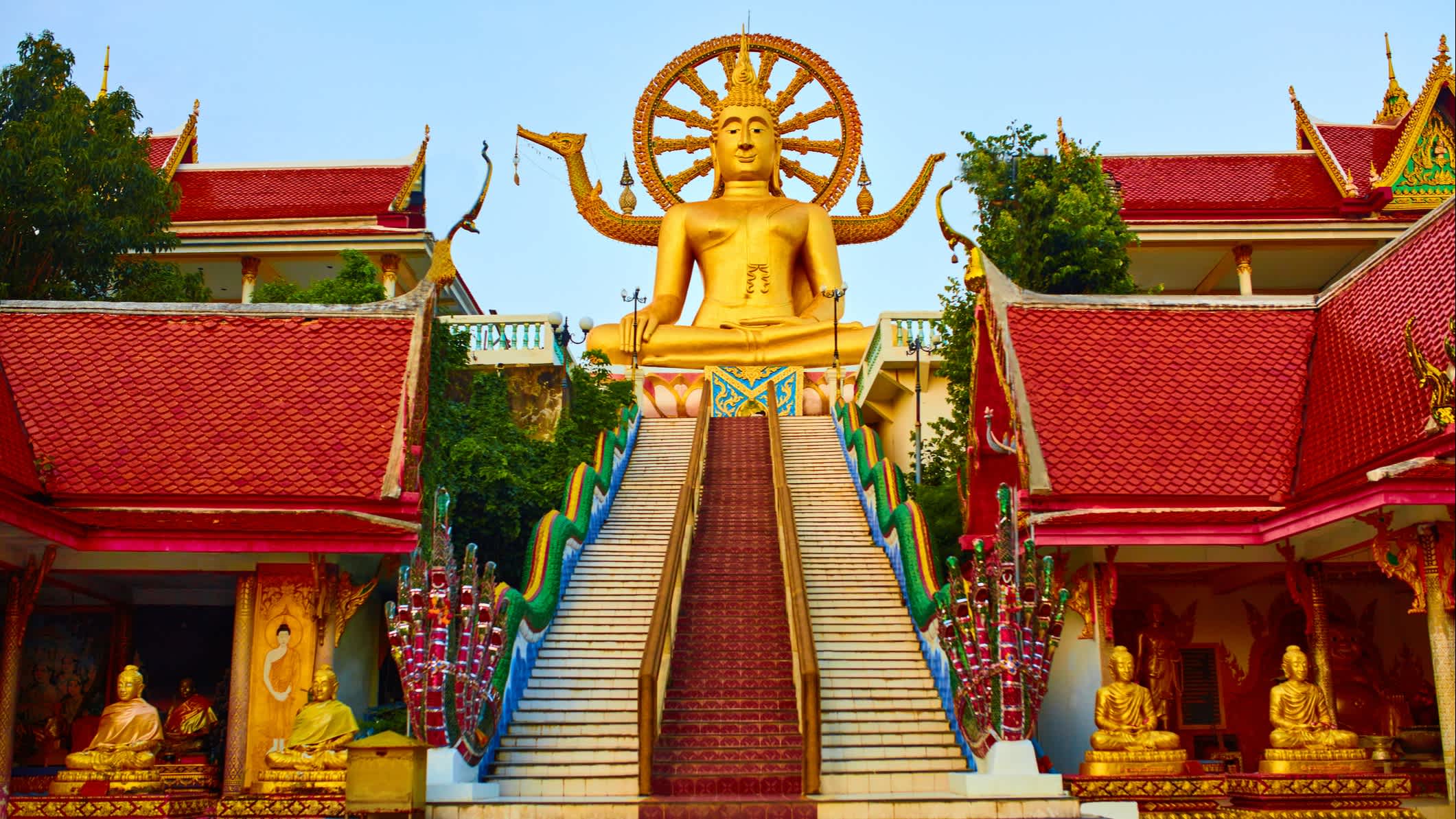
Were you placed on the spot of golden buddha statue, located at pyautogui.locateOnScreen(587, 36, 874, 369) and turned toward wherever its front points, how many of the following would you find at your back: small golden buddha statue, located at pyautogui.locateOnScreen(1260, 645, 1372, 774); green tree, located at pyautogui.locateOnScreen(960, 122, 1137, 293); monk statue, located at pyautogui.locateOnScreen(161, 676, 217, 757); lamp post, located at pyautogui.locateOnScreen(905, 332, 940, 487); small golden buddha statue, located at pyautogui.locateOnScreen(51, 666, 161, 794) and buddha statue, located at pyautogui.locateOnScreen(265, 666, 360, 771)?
0

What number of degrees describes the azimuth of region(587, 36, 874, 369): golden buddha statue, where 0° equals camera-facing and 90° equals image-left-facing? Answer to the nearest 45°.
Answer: approximately 0°

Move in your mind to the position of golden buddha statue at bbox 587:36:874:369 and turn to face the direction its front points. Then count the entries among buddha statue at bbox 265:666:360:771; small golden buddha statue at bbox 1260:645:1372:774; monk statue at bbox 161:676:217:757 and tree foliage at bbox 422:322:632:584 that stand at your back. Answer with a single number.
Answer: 0

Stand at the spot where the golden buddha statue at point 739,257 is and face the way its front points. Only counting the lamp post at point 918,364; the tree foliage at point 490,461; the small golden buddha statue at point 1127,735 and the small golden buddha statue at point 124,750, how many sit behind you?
0

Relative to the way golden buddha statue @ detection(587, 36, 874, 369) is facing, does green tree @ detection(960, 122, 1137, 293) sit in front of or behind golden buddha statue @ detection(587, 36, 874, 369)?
in front

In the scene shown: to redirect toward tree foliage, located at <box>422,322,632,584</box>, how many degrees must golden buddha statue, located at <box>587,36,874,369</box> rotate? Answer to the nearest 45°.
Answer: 0° — it already faces it

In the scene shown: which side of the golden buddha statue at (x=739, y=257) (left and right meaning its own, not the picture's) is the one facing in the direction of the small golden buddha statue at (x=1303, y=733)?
front

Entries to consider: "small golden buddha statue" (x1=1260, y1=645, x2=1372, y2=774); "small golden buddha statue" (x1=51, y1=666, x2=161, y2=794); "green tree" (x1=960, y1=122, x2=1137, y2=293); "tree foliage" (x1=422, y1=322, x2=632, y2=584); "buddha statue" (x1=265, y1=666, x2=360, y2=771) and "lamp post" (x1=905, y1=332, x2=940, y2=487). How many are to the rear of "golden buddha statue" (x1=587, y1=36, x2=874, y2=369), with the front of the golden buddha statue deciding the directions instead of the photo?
0

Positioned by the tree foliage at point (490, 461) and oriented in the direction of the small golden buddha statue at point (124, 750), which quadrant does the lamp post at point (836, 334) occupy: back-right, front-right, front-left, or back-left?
back-left

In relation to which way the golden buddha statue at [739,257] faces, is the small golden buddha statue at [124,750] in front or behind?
in front

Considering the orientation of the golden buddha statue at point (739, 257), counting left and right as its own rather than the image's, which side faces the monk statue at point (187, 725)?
front

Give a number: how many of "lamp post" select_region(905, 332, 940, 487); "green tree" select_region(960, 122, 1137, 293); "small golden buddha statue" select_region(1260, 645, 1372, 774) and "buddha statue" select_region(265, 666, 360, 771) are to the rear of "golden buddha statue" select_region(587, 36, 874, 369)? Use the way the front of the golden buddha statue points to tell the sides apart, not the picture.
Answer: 0

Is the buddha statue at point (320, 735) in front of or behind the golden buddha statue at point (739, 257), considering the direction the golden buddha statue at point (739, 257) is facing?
in front

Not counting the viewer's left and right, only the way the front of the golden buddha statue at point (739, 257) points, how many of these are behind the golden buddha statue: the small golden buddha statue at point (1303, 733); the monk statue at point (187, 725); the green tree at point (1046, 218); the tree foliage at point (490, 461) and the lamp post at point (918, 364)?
0

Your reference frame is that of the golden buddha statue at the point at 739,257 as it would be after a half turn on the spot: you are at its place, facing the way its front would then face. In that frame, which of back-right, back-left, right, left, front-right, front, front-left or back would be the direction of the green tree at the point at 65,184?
back-left
